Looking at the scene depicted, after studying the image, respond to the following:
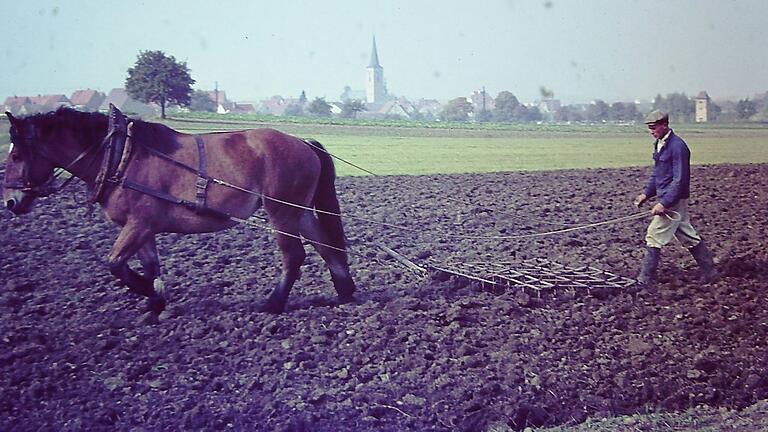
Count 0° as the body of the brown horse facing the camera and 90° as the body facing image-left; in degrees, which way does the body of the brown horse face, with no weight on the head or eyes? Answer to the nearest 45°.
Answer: approximately 90°

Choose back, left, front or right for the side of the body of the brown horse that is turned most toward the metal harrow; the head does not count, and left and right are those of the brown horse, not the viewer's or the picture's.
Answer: back

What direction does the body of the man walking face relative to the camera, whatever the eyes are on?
to the viewer's left

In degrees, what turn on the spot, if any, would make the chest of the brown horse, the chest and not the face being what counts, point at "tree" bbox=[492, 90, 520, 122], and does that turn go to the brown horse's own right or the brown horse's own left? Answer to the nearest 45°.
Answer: approximately 135° to the brown horse's own right

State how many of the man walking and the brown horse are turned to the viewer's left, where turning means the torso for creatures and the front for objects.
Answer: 2

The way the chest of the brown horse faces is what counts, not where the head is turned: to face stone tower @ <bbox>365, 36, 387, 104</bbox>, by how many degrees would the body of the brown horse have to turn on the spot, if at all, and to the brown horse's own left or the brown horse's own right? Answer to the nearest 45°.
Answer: approximately 135° to the brown horse's own right

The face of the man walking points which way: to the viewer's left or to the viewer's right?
to the viewer's left

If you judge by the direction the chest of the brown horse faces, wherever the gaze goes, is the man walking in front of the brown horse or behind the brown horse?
behind

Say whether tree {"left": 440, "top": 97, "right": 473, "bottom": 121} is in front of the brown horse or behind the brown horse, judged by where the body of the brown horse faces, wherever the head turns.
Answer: behind
